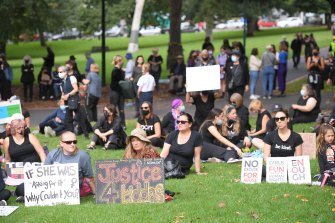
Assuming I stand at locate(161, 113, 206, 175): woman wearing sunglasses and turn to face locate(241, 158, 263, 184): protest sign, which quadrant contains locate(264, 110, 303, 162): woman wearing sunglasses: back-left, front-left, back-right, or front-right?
front-left

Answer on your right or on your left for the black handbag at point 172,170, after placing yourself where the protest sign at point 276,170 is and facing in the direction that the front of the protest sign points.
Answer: on your right

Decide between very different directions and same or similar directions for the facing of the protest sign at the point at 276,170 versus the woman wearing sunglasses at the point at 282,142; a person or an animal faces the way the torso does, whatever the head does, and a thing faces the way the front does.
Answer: same or similar directions

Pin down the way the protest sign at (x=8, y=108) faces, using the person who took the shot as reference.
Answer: facing the viewer

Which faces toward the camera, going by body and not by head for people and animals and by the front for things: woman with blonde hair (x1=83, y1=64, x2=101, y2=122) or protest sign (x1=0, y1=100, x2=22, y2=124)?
the protest sign

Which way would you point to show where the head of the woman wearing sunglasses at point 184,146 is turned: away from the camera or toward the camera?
toward the camera

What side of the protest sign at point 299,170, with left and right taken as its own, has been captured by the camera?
front

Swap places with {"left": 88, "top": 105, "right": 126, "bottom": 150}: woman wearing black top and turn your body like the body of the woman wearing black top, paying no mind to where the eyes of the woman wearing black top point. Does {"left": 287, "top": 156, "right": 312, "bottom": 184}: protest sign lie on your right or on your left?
on your left

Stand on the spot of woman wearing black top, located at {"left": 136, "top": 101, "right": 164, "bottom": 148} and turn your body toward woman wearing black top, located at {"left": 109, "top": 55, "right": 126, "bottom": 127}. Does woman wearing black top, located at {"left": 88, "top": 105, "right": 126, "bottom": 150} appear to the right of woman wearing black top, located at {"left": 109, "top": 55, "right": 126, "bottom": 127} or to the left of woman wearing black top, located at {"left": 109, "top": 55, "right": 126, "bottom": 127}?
left

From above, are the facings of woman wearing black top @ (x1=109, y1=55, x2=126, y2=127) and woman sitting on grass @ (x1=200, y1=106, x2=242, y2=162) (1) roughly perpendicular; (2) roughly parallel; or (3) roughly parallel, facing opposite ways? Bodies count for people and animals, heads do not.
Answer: roughly parallel
